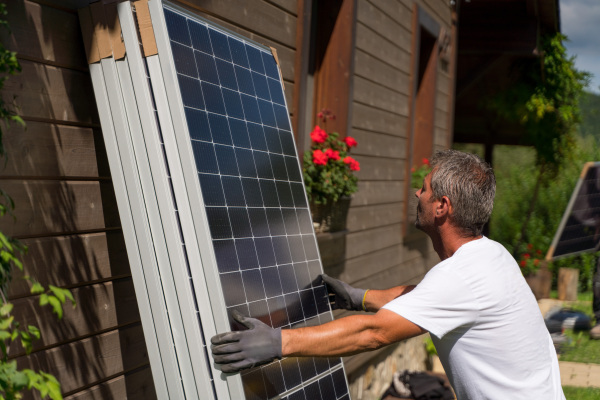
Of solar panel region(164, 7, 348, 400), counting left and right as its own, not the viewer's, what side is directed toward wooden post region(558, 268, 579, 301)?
left

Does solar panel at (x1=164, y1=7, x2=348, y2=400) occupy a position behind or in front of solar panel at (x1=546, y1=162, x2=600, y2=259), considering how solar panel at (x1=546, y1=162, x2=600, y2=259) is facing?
in front

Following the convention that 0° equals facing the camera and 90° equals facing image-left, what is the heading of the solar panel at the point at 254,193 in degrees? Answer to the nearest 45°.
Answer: approximately 315°

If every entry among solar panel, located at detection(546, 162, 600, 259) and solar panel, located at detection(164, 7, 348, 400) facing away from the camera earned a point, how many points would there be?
0

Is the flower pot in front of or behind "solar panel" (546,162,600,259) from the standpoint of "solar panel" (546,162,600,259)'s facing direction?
in front
